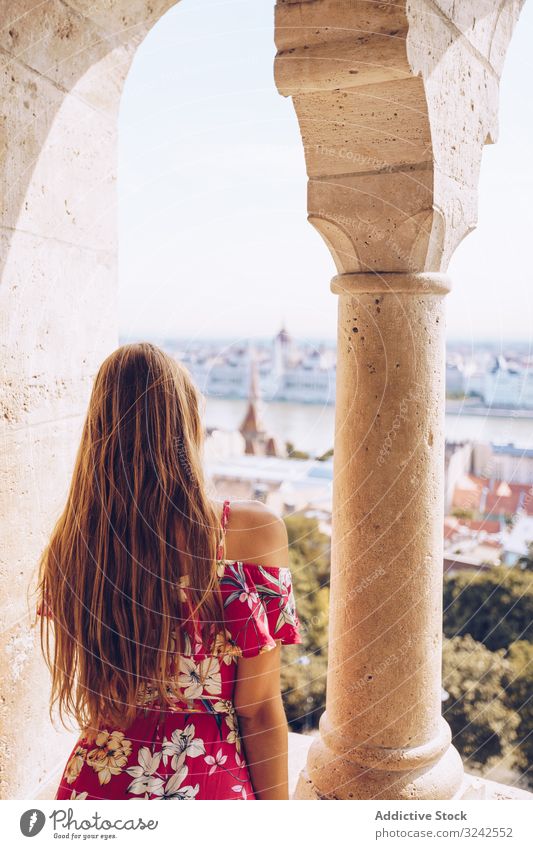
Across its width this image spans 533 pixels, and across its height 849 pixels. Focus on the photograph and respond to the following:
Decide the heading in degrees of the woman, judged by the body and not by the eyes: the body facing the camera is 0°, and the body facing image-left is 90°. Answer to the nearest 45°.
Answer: approximately 180°

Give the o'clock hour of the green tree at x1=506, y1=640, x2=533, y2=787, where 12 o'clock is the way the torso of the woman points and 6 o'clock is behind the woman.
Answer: The green tree is roughly at 1 o'clock from the woman.

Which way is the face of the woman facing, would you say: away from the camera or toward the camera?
away from the camera

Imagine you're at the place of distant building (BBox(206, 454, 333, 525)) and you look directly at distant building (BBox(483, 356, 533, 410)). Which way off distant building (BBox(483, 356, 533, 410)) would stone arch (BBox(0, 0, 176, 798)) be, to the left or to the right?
right

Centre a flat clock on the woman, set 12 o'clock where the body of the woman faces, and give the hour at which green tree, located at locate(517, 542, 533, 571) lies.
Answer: The green tree is roughly at 1 o'clock from the woman.
